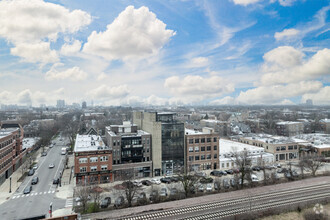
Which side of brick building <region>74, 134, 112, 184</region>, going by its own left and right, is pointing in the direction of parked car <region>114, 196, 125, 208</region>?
front

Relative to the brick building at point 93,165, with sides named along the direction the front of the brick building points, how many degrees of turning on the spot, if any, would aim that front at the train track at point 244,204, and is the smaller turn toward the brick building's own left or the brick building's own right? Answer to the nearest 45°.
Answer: approximately 45° to the brick building's own left

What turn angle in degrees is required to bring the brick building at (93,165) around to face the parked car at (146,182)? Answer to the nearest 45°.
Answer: approximately 45° to its left

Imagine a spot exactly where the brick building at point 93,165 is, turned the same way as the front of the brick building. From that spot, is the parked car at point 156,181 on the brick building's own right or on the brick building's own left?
on the brick building's own left

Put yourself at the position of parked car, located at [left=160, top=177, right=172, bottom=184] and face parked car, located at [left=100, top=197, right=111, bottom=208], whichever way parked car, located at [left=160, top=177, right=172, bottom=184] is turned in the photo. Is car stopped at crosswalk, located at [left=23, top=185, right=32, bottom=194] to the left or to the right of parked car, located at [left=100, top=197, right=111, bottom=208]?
right

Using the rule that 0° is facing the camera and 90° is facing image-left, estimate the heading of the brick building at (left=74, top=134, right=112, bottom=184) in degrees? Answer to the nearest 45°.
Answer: approximately 0°

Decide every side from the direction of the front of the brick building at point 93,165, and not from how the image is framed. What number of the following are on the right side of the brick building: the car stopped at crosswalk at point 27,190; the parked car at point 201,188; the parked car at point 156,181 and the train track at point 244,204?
1

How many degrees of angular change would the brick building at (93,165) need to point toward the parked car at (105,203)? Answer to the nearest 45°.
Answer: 0° — it already faces it

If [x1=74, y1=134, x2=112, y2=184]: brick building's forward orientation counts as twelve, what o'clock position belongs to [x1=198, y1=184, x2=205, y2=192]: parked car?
The parked car is roughly at 10 o'clock from the brick building.
